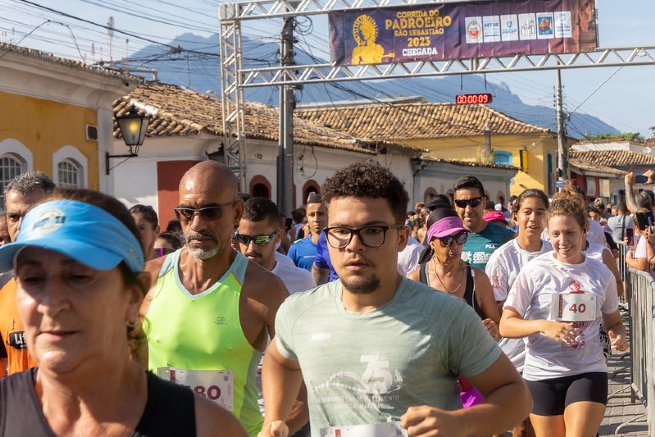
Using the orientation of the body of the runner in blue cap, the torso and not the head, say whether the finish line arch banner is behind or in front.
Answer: behind

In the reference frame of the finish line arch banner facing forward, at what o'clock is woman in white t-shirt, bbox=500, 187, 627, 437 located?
The woman in white t-shirt is roughly at 12 o'clock from the finish line arch banner.

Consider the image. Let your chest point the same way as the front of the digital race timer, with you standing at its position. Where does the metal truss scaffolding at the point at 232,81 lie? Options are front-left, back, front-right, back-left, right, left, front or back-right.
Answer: front-right

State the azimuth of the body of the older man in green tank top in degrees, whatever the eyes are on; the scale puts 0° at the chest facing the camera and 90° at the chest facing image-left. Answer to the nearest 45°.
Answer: approximately 45°

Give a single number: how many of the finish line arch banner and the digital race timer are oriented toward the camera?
2

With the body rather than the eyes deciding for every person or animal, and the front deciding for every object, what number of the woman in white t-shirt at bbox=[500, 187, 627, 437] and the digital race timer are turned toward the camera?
2

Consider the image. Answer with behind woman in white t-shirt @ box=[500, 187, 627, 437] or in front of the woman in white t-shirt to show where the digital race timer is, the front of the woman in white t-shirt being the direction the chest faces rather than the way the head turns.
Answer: behind

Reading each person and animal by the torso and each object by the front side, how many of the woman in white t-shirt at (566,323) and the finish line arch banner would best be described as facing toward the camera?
2

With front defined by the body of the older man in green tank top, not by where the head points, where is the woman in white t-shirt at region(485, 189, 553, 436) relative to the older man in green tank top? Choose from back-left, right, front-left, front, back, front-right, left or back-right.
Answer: back

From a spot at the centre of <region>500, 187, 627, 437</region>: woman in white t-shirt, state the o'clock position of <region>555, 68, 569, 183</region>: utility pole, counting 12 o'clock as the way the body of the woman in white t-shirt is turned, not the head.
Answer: The utility pole is roughly at 6 o'clock from the woman in white t-shirt.
